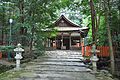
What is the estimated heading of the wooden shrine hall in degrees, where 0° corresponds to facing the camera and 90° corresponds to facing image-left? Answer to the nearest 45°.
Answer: approximately 0°
